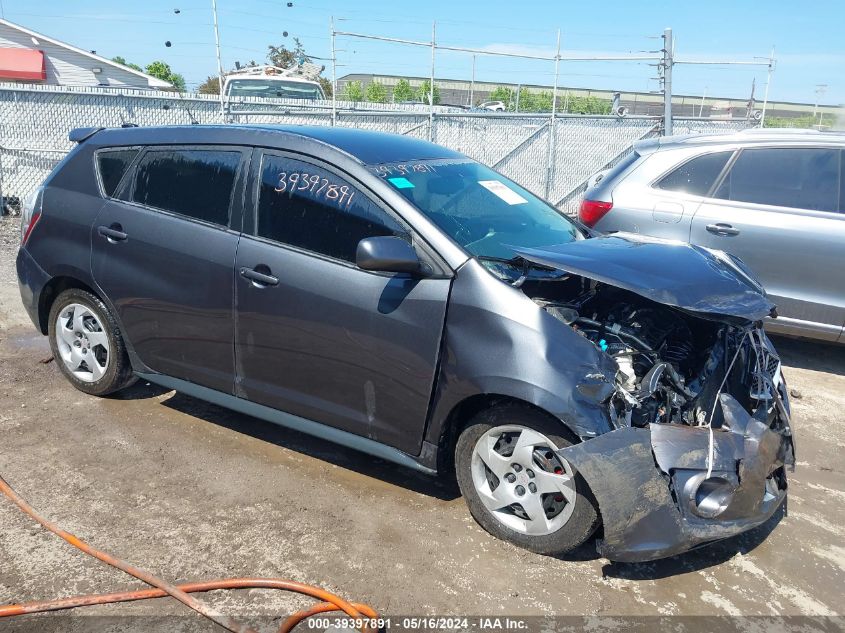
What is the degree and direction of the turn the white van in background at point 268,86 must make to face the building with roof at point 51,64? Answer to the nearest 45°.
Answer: approximately 135° to its right

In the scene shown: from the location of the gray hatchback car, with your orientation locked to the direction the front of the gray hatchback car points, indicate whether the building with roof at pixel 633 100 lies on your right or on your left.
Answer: on your left

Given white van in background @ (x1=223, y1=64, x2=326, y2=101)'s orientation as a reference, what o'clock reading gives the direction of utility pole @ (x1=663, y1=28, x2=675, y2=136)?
The utility pole is roughly at 10 o'clock from the white van in background.

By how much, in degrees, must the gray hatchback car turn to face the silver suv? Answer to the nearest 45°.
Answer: approximately 90° to its left

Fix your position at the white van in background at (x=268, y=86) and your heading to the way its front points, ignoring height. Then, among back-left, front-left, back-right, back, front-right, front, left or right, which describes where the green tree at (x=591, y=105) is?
back-left

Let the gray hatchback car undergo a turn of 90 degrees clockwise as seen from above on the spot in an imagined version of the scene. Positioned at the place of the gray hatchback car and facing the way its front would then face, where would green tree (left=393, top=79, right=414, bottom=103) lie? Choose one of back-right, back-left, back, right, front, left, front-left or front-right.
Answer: back-right

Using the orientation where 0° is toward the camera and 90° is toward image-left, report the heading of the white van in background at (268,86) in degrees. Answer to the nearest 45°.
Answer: approximately 0°

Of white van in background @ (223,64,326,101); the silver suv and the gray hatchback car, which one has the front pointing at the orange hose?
the white van in background

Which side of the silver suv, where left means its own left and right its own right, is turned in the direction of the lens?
right

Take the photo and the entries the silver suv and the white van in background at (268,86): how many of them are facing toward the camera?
1

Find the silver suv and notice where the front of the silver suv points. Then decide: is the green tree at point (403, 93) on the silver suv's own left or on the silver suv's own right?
on the silver suv's own left

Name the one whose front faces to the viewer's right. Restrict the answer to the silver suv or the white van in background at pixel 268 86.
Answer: the silver suv
